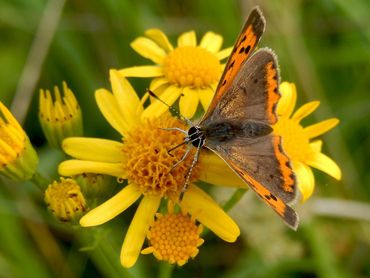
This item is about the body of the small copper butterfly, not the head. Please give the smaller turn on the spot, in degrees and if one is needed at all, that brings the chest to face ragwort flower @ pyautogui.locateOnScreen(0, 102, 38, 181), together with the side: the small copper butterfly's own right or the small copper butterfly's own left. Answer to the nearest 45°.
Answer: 0° — it already faces it

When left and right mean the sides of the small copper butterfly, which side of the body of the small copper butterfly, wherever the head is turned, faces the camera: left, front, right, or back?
left

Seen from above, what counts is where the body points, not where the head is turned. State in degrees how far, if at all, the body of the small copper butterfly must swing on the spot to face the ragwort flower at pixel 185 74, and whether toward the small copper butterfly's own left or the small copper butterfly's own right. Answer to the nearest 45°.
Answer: approximately 45° to the small copper butterfly's own right

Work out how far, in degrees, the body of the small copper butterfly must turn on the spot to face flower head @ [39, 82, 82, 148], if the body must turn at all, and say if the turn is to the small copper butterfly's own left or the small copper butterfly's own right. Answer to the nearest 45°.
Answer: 0° — it already faces it
